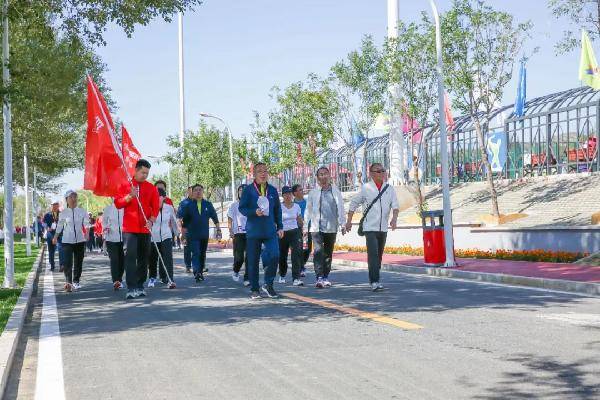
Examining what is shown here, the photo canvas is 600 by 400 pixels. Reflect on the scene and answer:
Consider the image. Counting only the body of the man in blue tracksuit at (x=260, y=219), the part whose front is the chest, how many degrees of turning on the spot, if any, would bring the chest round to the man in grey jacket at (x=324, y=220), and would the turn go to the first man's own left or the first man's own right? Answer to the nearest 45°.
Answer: approximately 135° to the first man's own left

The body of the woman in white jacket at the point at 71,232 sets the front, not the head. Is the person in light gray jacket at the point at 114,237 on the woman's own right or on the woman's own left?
on the woman's own left

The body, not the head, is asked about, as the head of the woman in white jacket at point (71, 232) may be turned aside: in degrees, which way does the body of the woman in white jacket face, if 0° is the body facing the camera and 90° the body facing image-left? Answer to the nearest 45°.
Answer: approximately 0°

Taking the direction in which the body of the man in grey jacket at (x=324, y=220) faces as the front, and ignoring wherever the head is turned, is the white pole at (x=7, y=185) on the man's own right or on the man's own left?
on the man's own right

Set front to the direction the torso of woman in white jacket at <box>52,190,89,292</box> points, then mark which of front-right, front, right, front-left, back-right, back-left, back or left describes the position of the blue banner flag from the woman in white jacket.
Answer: back-left

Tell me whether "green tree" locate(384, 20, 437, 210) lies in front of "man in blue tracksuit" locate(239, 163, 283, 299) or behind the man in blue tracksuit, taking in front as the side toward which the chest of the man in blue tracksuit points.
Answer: behind
